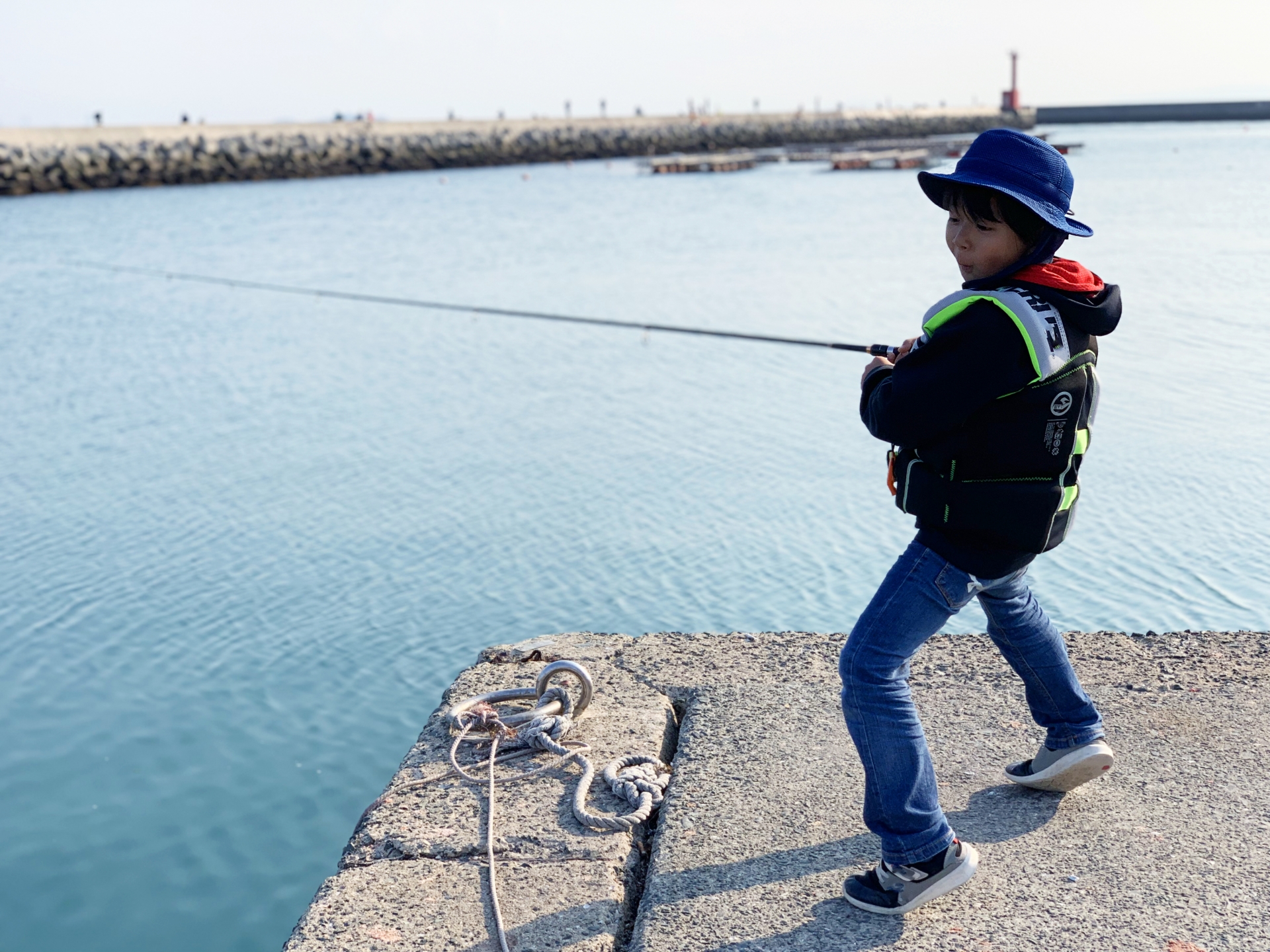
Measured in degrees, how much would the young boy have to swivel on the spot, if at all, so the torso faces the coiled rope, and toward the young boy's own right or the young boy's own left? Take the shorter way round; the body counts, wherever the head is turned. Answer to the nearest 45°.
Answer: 0° — they already face it

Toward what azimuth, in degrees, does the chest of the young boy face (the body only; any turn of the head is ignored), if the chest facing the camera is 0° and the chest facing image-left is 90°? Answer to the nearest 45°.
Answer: approximately 90°
